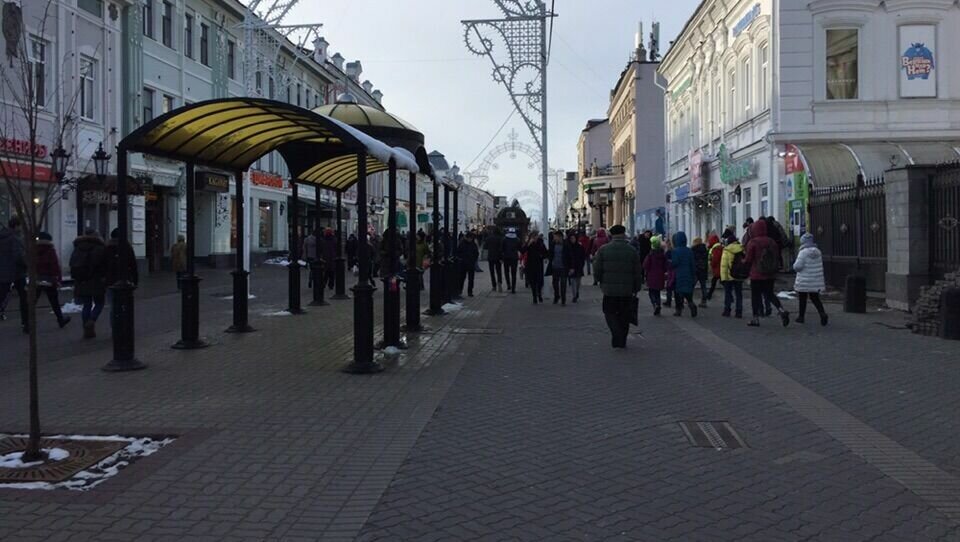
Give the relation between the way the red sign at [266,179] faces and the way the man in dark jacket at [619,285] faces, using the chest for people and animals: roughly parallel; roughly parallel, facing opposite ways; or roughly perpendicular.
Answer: roughly perpendicular

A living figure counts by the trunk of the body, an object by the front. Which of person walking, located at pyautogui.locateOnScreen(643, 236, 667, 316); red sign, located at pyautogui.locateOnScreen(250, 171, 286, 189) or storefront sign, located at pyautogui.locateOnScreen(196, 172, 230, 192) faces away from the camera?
the person walking

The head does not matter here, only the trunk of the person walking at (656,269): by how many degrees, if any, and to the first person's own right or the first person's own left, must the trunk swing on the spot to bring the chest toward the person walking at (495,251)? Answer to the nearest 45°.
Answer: approximately 45° to the first person's own left

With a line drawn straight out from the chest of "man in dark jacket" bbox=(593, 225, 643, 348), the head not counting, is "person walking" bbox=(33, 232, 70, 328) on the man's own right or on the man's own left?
on the man's own left

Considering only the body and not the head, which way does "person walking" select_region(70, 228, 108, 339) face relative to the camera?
away from the camera

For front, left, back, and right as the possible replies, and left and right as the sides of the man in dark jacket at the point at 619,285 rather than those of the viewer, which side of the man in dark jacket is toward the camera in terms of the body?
back

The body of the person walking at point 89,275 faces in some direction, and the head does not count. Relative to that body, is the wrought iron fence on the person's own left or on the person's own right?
on the person's own right

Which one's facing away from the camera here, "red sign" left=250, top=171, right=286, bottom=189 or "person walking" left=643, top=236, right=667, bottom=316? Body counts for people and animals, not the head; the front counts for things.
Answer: the person walking

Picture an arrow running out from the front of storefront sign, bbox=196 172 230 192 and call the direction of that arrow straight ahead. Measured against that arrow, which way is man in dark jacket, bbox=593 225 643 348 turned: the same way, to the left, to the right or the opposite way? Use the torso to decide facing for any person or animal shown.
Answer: to the left

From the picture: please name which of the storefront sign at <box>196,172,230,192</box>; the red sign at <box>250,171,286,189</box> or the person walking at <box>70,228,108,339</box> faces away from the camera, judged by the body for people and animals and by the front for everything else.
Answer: the person walking

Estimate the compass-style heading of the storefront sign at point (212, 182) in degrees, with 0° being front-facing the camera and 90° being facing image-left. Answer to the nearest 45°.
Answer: approximately 315°

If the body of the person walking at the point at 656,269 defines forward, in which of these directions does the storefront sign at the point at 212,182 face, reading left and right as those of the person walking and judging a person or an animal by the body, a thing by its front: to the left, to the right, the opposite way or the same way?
to the right

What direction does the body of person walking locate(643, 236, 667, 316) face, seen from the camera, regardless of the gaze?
away from the camera
